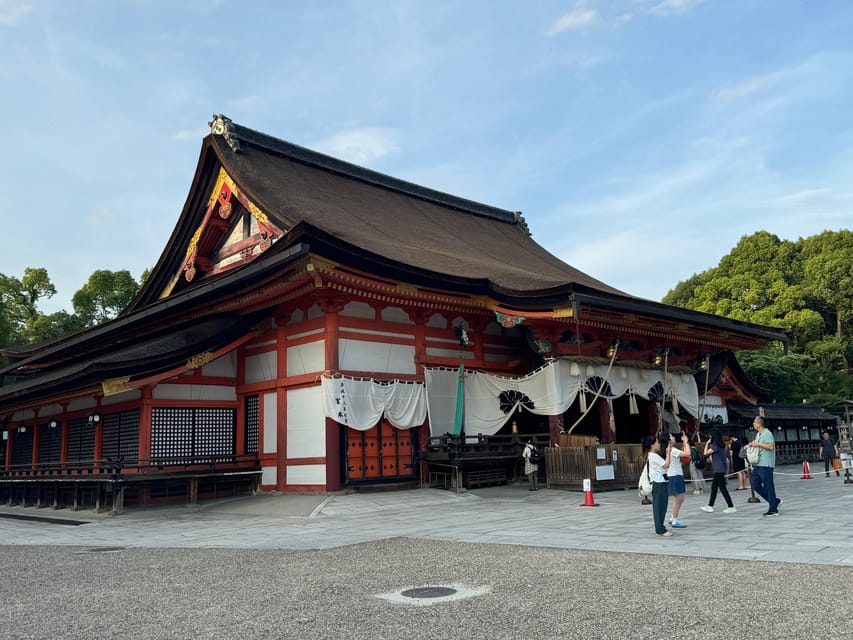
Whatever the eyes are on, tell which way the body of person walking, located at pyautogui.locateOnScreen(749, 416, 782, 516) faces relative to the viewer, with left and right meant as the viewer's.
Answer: facing to the left of the viewer

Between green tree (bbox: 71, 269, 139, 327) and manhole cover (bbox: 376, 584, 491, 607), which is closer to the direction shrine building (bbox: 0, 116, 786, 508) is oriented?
the manhole cover

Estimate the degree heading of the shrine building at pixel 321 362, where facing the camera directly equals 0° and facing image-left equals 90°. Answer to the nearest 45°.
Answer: approximately 315°

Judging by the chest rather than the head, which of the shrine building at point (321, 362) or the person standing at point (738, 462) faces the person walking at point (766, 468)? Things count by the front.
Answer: the shrine building
